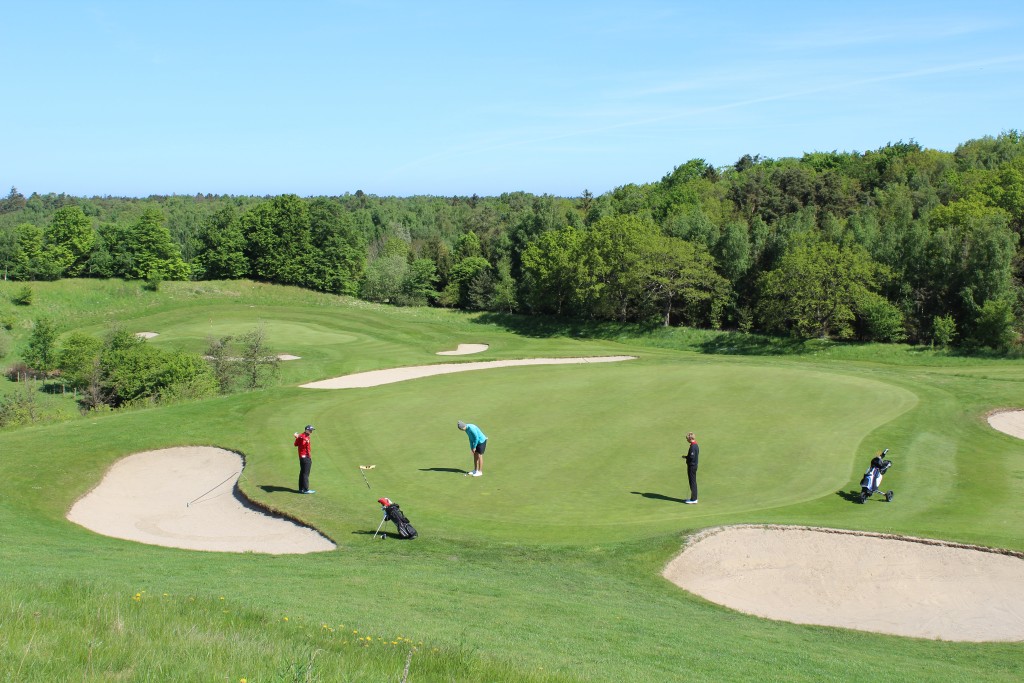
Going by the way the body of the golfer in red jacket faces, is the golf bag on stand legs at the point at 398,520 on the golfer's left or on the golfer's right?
on the golfer's right

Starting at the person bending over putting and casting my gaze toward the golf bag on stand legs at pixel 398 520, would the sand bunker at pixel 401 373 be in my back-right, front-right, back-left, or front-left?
back-right

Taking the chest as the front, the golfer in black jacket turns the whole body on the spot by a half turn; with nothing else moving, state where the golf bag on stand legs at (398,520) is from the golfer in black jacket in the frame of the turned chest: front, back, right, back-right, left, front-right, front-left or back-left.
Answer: back-right

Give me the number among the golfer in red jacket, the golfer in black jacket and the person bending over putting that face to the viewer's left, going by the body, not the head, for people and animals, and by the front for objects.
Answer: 2

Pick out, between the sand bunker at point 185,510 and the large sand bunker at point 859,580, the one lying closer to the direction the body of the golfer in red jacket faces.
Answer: the large sand bunker

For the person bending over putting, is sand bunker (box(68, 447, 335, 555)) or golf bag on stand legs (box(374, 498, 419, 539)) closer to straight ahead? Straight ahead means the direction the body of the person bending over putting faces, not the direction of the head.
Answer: the sand bunker

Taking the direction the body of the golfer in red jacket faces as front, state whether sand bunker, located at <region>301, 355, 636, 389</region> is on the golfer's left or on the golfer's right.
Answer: on the golfer's left

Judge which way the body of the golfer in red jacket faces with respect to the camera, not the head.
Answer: to the viewer's right

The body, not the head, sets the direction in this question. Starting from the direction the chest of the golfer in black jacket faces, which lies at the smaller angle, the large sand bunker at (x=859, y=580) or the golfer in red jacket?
the golfer in red jacket

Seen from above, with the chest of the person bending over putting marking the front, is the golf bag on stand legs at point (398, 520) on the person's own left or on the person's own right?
on the person's own left

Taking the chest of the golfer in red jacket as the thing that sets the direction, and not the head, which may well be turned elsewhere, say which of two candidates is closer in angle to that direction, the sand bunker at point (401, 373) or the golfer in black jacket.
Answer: the golfer in black jacket

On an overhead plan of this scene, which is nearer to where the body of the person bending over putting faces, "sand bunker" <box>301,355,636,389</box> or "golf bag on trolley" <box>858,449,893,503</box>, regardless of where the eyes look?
the sand bunker

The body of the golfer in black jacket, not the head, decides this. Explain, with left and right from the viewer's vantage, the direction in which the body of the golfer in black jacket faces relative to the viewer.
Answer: facing to the left of the viewer

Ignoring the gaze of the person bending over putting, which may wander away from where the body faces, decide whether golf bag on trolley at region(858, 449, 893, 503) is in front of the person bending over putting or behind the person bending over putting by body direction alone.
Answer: behind

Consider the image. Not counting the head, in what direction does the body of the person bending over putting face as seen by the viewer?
to the viewer's left
